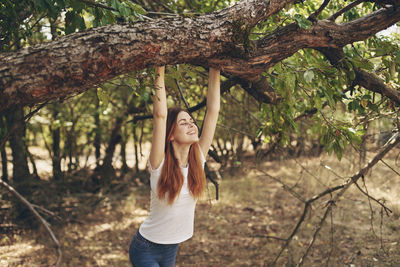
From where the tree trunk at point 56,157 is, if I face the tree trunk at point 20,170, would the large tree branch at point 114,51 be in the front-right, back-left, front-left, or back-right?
front-left

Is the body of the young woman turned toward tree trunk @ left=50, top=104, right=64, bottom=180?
no

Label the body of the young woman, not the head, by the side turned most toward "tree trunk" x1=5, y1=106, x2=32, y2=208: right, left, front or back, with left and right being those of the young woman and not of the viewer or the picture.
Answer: back

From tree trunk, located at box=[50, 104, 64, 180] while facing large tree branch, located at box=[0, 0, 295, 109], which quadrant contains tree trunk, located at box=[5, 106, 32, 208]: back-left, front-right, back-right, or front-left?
front-right

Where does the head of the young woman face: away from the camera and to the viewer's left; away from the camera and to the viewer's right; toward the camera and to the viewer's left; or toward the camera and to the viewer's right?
toward the camera and to the viewer's right

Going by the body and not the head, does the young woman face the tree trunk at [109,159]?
no

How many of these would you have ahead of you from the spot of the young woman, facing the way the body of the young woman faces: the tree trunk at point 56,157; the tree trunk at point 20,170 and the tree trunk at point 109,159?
0

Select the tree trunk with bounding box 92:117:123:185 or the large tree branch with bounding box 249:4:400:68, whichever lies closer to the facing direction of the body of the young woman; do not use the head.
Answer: the large tree branch

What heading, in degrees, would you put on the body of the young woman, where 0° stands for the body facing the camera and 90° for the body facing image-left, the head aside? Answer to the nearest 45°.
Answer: approximately 315°

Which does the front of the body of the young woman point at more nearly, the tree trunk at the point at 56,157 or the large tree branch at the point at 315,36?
the large tree branch
